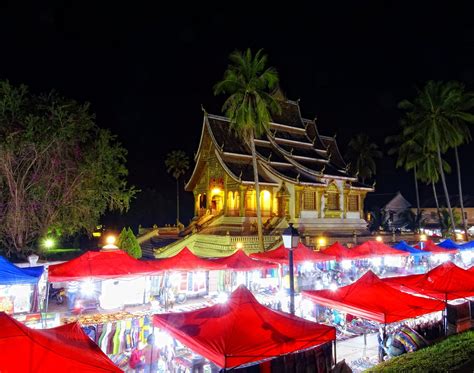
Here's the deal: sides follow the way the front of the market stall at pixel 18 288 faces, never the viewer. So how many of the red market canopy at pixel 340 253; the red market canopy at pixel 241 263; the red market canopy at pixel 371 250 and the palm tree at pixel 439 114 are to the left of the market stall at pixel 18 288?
4

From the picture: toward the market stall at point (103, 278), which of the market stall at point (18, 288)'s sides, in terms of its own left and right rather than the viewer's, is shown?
left

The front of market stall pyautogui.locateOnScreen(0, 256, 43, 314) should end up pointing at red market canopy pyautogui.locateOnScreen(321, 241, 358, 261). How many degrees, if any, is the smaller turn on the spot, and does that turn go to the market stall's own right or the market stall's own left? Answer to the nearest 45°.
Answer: approximately 90° to the market stall's own left

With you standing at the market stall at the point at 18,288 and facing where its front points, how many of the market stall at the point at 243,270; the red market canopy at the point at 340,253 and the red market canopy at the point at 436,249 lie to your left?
3

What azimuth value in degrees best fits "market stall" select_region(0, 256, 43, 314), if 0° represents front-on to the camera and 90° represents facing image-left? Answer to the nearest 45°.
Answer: approximately 0°

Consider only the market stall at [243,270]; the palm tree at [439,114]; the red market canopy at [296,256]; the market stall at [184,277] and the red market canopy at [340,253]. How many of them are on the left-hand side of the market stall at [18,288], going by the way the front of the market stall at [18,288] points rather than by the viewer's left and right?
5

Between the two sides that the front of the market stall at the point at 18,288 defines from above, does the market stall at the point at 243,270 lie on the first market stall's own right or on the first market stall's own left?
on the first market stall's own left

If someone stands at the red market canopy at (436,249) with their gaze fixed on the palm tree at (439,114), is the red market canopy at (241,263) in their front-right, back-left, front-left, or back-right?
back-left

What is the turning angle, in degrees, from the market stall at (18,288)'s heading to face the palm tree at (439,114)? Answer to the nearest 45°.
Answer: approximately 90° to its left

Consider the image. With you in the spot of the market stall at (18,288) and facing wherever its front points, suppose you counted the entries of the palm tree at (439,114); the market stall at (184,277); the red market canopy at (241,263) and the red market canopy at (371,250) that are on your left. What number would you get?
4
